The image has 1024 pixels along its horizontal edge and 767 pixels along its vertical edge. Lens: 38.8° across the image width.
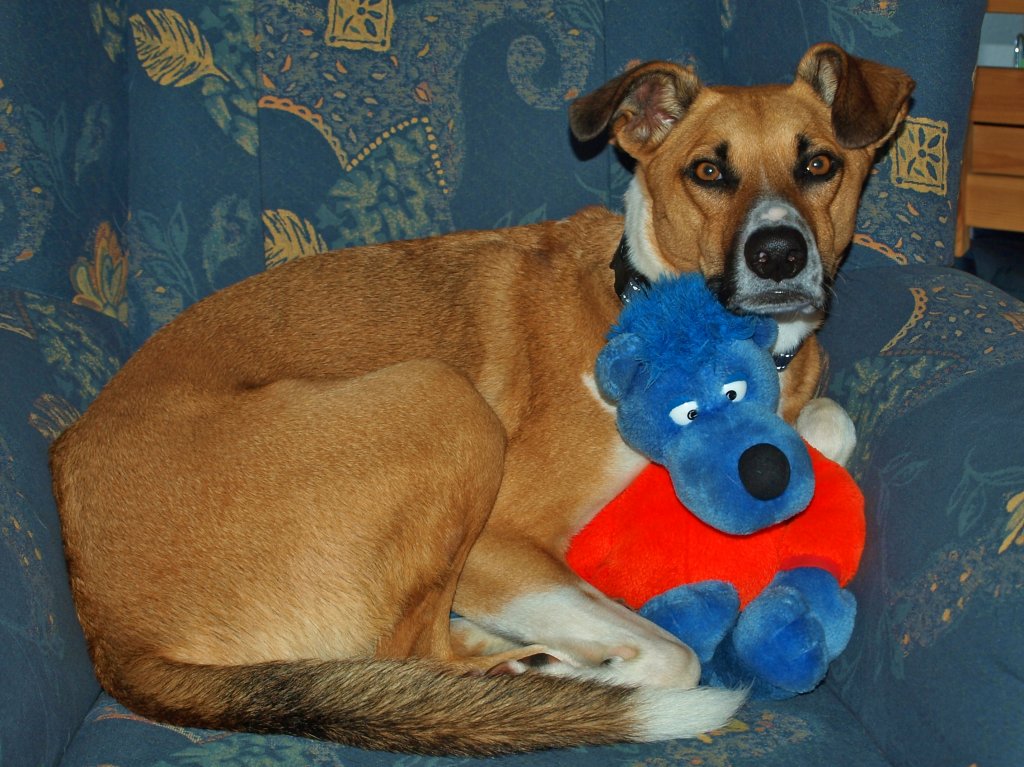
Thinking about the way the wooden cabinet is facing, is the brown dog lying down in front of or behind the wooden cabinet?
in front

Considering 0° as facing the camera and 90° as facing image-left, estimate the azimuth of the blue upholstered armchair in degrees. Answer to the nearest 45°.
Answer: approximately 0°

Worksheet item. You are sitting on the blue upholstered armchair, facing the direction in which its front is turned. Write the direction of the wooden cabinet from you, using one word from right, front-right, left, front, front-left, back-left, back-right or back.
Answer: back-left

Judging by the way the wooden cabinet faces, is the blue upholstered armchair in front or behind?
in front

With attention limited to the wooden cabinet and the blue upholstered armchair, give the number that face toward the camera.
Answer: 2

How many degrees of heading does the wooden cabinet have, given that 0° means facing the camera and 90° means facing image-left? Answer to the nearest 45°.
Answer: approximately 0°

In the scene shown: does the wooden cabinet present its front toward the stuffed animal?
yes
